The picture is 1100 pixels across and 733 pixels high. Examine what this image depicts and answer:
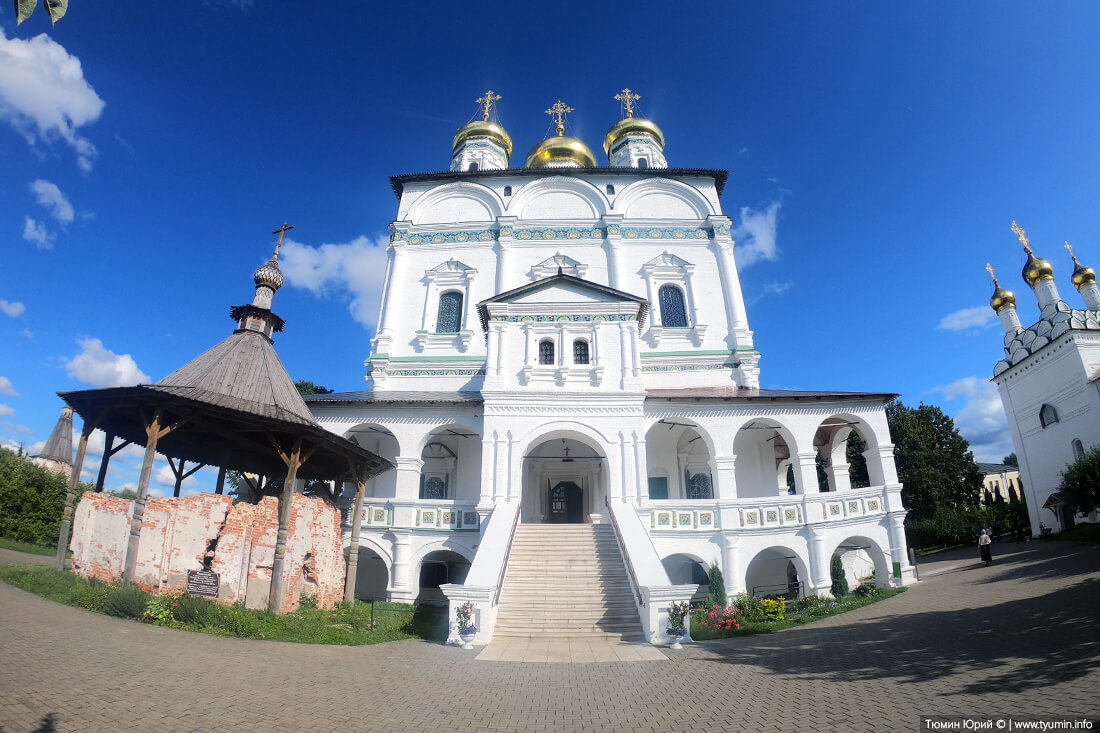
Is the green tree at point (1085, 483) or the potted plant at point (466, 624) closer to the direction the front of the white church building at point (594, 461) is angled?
the potted plant

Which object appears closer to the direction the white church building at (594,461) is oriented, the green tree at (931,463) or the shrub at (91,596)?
the shrub

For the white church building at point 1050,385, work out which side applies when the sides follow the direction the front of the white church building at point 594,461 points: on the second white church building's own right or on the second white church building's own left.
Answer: on the second white church building's own left

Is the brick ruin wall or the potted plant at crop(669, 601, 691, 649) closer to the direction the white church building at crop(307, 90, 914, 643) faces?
the potted plant

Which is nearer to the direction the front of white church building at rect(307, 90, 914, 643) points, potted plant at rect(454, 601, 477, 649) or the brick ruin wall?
the potted plant

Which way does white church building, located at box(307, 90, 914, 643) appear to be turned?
toward the camera

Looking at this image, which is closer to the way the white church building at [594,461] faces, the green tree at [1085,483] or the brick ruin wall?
the brick ruin wall

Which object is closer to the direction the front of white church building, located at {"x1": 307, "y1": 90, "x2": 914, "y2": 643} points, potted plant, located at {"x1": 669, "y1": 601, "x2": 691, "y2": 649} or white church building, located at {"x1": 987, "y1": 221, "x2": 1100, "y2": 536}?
the potted plant

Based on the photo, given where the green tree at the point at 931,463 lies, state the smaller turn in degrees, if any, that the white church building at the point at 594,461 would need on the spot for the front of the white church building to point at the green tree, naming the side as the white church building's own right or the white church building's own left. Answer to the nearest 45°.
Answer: approximately 135° to the white church building's own left

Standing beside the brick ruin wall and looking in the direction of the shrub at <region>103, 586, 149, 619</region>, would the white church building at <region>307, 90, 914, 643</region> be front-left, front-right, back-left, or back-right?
back-left

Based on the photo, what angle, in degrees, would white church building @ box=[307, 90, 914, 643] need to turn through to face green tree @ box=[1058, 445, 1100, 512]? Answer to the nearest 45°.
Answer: approximately 90° to its left

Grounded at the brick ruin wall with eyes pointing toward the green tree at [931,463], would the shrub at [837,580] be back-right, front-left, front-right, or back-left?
front-right

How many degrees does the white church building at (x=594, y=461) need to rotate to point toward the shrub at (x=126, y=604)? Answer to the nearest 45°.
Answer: approximately 45° to its right

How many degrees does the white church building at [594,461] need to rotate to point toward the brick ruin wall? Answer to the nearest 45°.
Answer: approximately 45° to its right

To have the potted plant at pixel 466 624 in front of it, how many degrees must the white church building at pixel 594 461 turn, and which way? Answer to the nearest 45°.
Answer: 0° — it already faces it
